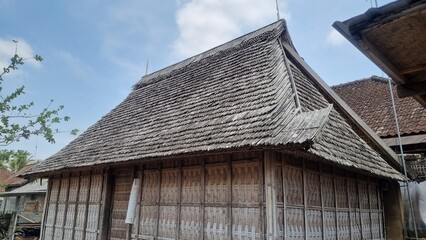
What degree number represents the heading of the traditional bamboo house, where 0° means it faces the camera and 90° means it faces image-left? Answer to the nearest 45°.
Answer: approximately 45°
